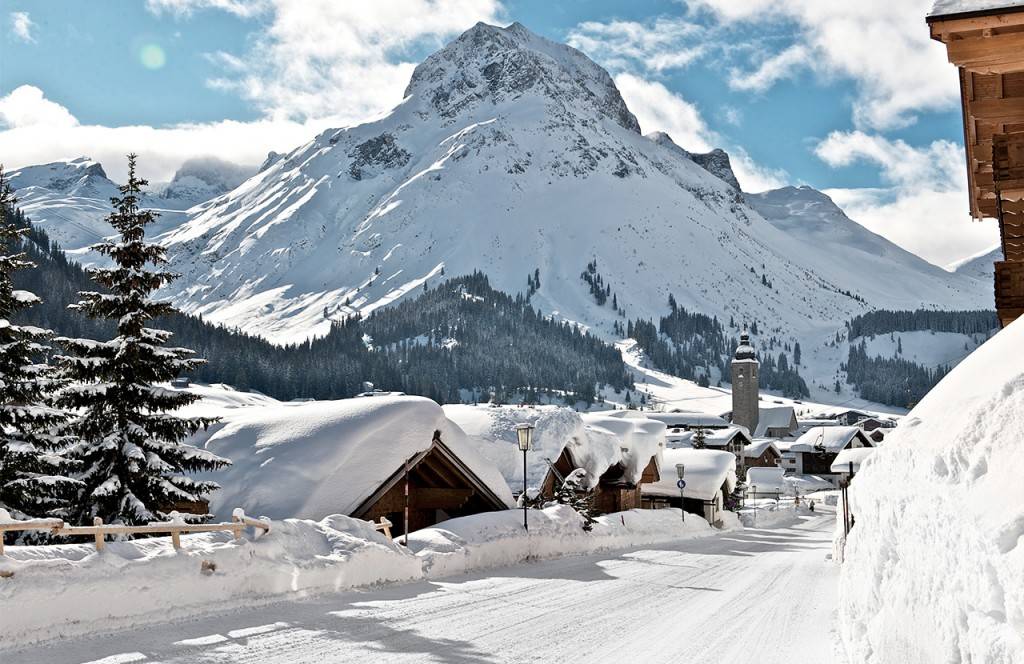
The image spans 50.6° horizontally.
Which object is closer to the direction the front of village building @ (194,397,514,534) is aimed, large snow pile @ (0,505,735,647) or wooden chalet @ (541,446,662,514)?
the large snow pile

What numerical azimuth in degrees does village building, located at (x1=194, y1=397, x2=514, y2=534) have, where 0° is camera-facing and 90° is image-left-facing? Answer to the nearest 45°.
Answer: approximately 315°

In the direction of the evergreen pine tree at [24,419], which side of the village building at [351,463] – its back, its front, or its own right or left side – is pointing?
right

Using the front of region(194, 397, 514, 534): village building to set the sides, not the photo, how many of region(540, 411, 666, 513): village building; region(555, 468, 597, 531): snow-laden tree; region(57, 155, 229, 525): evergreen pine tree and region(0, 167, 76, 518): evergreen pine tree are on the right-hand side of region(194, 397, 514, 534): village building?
2

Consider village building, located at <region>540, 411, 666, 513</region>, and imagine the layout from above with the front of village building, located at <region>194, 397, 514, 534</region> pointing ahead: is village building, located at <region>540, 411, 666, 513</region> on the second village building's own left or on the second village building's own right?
on the second village building's own left

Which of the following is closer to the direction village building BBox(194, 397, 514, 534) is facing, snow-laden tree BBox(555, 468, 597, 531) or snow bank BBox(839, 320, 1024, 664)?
the snow bank

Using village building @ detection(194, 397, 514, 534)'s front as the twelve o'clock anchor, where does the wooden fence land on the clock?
The wooden fence is roughly at 2 o'clock from the village building.

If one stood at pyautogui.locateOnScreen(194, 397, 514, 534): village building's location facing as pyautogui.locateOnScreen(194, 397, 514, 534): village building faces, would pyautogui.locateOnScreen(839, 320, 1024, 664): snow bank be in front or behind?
in front

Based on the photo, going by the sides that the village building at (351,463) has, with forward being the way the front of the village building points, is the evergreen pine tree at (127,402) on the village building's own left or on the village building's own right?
on the village building's own right

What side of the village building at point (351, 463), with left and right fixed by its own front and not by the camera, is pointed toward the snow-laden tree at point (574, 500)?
left

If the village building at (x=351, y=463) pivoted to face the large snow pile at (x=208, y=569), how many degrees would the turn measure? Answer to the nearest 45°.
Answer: approximately 45° to its right

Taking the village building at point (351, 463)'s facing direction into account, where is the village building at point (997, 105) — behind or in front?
in front

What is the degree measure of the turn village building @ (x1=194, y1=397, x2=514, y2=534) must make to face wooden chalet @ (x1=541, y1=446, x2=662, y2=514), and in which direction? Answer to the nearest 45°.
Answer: approximately 90° to its left
